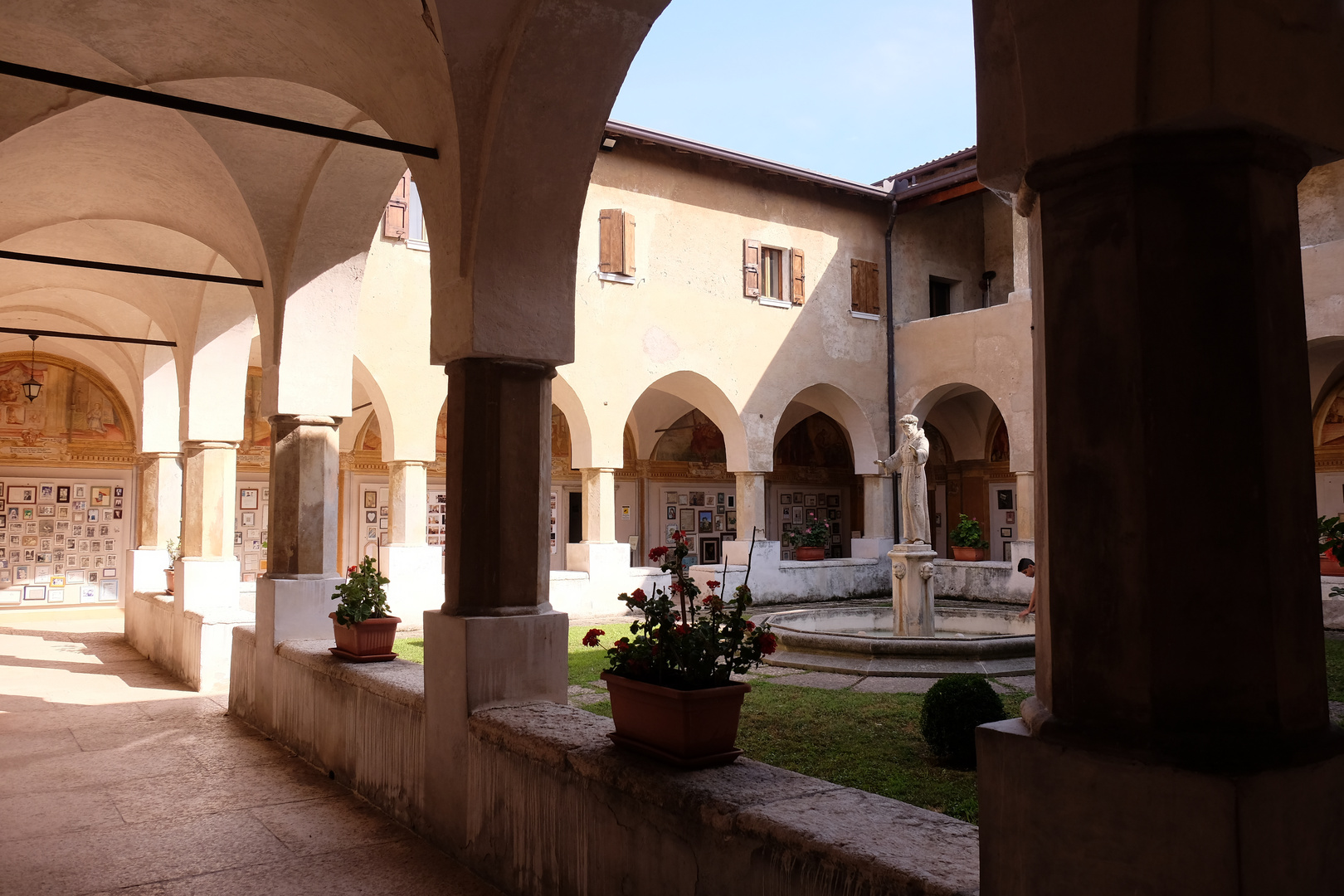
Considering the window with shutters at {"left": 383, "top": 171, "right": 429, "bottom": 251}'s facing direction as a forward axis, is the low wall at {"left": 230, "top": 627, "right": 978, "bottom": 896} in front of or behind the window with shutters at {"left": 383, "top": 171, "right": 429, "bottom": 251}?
in front

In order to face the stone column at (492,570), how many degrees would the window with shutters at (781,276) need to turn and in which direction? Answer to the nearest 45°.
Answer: approximately 45° to its right

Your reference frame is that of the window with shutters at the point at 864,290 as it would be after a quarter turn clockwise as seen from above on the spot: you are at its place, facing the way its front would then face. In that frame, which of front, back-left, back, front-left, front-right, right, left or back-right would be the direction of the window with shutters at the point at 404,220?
front

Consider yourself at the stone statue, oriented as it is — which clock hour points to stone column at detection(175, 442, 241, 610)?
The stone column is roughly at 1 o'clock from the stone statue.

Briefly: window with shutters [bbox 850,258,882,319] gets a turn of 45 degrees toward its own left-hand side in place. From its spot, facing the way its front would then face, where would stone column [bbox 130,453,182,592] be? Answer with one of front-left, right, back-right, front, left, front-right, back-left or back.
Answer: back-right

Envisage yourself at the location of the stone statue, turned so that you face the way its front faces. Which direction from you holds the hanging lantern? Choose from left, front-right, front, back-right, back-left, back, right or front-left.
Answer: front-right

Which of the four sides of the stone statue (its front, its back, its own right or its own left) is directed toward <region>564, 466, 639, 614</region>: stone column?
right

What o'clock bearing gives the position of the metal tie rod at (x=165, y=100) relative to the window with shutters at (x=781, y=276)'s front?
The metal tie rod is roughly at 2 o'clock from the window with shutters.

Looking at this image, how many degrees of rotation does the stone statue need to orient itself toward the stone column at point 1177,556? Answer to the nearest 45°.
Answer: approximately 45° to its left
